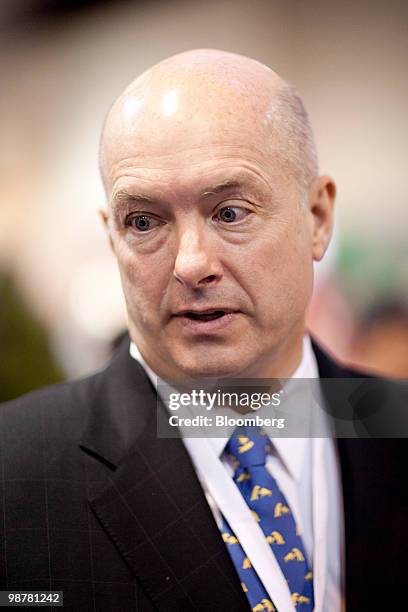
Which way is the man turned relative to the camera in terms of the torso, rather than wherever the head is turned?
toward the camera

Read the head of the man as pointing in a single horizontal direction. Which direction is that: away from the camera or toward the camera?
toward the camera
